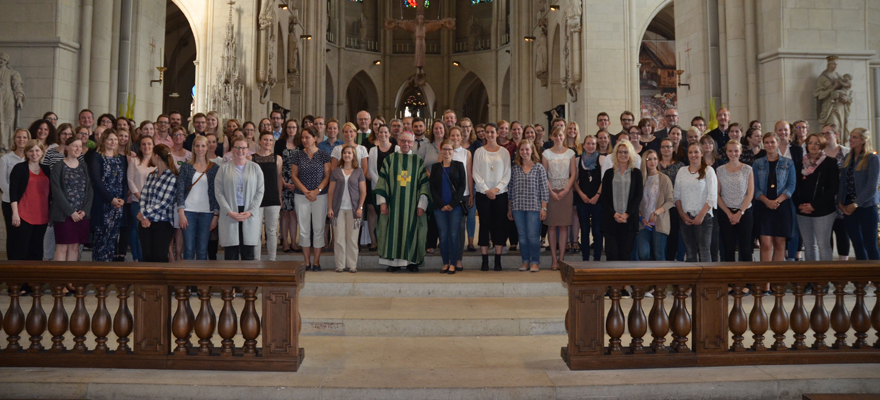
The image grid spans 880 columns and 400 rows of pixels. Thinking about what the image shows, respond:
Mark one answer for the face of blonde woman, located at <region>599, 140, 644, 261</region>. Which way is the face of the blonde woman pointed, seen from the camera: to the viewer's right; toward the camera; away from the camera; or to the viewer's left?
toward the camera

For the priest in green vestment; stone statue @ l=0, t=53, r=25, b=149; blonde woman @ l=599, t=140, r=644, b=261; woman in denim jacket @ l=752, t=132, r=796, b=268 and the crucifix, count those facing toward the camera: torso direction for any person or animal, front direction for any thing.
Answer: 5

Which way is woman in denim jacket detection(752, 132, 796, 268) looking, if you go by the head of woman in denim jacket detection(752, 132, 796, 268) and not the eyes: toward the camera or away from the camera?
toward the camera

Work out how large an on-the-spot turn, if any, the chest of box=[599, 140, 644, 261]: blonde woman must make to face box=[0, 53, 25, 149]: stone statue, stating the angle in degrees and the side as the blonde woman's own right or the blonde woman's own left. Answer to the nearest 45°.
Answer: approximately 90° to the blonde woman's own right

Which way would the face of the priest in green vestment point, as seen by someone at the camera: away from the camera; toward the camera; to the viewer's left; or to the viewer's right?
toward the camera

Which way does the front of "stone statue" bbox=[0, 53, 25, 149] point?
toward the camera

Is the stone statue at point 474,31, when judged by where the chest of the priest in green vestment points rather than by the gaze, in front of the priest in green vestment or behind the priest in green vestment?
behind

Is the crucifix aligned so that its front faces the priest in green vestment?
yes

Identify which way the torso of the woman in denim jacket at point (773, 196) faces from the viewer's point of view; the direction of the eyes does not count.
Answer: toward the camera

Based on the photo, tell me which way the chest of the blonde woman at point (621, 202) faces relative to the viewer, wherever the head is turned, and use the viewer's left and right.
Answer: facing the viewer

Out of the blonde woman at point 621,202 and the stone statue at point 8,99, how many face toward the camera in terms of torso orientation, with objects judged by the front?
2

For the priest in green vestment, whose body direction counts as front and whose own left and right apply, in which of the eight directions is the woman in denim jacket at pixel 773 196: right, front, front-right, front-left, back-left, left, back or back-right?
left
